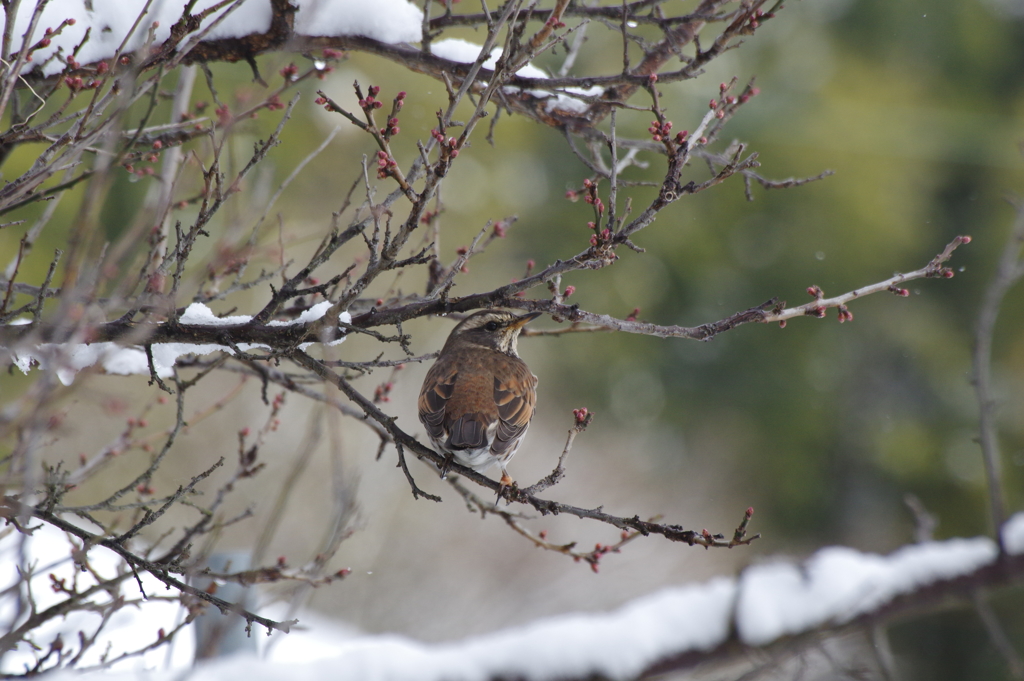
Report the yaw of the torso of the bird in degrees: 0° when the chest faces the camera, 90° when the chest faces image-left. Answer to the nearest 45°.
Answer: approximately 180°

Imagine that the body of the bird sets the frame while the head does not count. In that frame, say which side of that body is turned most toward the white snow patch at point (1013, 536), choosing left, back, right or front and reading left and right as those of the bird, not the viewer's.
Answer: right
